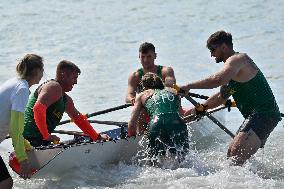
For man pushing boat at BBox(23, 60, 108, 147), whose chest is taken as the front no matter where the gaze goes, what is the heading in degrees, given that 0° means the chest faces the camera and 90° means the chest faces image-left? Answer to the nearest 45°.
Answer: approximately 270°

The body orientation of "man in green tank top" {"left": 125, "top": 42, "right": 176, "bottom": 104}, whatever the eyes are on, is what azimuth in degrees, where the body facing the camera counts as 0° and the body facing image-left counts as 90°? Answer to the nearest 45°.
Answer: approximately 0°

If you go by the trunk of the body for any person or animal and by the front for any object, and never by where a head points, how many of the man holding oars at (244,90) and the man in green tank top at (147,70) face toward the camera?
1

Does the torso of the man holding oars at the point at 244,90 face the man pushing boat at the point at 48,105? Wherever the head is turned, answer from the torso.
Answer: yes

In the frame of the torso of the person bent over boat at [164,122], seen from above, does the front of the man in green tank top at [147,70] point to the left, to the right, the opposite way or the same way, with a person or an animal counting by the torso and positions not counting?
the opposite way

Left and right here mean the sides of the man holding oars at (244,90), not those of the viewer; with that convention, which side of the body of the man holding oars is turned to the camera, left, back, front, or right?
left

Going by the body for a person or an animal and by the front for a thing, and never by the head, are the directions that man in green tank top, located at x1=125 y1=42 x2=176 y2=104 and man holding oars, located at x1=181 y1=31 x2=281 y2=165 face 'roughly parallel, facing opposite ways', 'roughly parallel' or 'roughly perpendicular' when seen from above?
roughly perpendicular

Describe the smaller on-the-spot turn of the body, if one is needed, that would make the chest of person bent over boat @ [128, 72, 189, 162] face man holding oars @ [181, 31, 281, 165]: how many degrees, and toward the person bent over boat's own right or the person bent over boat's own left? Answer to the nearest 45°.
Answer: approximately 90° to the person bent over boat's own right

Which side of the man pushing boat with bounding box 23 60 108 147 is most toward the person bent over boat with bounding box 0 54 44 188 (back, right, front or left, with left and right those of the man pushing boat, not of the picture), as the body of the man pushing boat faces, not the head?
right

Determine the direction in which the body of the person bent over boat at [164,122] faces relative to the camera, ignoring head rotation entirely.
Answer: away from the camera

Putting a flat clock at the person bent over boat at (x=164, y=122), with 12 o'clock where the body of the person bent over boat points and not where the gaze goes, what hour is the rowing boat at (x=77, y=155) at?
The rowing boat is roughly at 9 o'clock from the person bent over boat.

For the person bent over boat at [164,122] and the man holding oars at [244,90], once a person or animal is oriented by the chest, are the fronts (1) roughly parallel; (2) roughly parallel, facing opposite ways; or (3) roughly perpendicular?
roughly perpendicular
